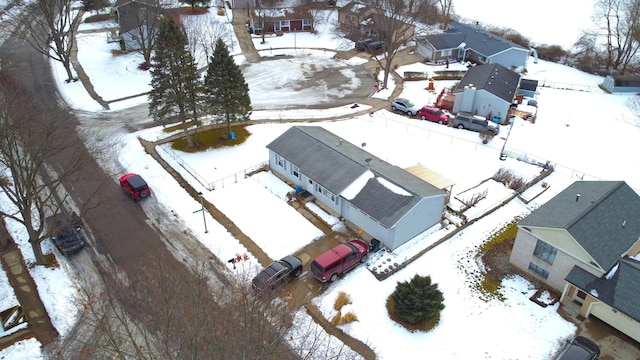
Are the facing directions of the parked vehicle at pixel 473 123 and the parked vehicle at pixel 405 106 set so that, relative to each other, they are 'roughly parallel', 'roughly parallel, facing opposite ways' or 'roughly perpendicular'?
roughly parallel

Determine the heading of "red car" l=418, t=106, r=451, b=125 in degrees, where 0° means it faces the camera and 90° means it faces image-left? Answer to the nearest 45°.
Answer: approximately 315°

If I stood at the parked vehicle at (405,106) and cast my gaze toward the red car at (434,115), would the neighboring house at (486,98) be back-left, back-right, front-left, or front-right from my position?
front-left

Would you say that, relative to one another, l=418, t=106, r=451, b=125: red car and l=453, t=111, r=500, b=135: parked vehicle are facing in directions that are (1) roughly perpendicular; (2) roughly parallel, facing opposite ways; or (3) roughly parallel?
roughly parallel

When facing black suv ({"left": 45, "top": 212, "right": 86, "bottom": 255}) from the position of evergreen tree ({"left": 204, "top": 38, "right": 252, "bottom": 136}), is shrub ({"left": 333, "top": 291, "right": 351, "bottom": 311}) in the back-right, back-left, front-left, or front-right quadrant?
front-left

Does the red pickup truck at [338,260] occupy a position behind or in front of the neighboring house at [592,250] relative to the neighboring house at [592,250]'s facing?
in front

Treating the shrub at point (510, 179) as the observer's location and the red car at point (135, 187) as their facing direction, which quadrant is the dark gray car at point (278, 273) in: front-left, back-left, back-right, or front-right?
front-left

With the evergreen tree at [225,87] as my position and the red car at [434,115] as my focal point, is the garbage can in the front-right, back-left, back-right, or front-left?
front-right

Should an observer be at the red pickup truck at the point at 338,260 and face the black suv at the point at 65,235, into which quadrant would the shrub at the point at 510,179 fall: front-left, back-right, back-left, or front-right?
back-right

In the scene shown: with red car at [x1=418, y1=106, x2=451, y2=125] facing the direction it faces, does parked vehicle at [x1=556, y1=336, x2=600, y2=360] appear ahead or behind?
ahead

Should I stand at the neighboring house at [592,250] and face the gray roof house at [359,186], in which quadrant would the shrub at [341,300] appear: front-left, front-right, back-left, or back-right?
front-left

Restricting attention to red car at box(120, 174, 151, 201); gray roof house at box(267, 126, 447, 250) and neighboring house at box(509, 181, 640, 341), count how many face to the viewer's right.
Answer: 0

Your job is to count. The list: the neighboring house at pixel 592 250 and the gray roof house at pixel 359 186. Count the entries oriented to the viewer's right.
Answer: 0

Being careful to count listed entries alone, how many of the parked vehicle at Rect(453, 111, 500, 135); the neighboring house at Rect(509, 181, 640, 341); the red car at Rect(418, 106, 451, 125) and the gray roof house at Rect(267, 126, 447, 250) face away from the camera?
0

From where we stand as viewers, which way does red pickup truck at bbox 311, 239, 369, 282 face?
facing away from the viewer and to the right of the viewer
